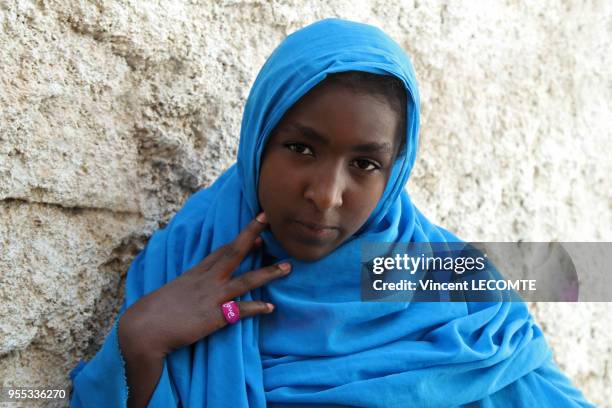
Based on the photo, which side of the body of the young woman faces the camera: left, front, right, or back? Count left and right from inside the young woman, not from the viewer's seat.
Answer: front

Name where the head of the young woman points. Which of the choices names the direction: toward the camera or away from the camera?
toward the camera
